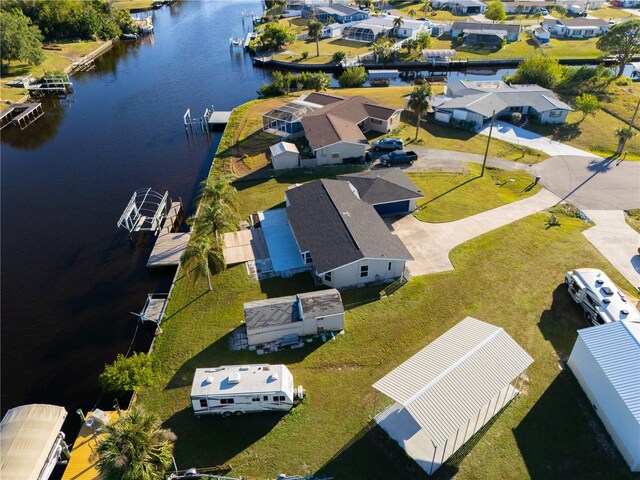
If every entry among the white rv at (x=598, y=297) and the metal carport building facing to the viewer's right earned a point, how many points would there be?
0

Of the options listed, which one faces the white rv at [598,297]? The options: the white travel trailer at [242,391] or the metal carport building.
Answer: the white travel trailer

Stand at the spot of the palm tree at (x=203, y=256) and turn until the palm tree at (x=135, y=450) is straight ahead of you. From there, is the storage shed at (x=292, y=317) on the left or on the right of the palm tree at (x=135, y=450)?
left

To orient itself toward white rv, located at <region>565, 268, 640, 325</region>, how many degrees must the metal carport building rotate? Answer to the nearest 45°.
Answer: approximately 180°

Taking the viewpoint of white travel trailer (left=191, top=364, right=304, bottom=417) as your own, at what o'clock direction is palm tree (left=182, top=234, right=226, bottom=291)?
The palm tree is roughly at 9 o'clock from the white travel trailer.

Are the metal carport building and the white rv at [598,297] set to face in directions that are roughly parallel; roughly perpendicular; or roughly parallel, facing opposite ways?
roughly perpendicular

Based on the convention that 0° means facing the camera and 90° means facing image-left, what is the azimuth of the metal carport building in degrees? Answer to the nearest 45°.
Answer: approximately 45°

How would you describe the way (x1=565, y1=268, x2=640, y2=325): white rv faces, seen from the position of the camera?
facing away from the viewer and to the left of the viewer

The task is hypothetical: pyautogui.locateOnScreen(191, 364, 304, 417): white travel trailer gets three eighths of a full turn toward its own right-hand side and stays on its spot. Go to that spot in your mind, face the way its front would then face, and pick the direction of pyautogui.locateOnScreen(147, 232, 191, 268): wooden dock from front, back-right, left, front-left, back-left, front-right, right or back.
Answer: back-right

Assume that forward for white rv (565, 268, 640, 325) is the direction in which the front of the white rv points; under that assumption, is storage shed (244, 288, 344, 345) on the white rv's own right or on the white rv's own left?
on the white rv's own left

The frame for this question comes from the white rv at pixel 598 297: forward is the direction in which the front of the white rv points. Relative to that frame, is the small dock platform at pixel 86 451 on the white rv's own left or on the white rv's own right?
on the white rv's own left

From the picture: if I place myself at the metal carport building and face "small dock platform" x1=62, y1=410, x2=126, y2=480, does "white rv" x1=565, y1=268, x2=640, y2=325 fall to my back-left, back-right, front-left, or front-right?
back-right

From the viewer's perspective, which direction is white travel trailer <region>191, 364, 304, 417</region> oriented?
to the viewer's right

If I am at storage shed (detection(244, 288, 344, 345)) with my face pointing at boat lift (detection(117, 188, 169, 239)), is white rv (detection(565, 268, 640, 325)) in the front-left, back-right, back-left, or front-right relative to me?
back-right

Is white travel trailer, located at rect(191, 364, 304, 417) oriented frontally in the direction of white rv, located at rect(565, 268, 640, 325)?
yes

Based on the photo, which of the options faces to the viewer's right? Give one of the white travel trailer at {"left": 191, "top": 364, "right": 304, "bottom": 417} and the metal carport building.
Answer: the white travel trailer
